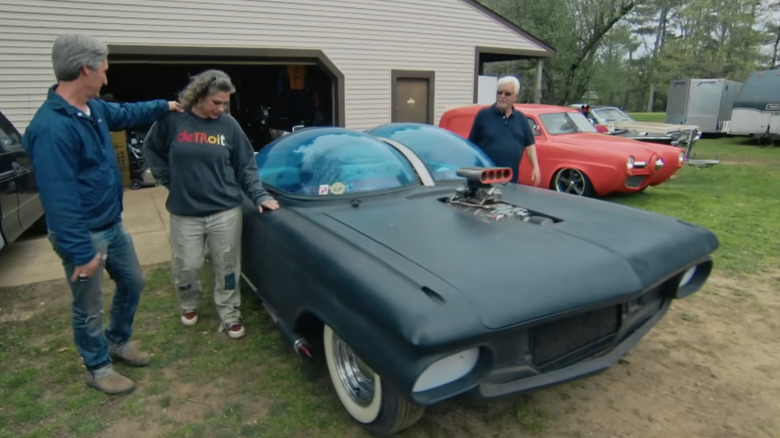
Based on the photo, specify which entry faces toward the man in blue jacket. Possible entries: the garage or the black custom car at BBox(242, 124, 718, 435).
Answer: the garage

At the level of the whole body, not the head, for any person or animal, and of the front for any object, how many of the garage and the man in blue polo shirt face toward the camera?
2

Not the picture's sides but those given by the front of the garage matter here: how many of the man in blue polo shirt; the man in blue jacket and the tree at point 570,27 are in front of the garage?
2

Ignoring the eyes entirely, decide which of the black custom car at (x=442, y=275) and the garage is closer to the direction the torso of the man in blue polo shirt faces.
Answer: the black custom car

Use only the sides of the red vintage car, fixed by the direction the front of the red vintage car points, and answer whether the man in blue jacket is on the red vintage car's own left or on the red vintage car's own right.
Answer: on the red vintage car's own right

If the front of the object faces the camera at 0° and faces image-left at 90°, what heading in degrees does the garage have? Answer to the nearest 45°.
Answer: approximately 0°

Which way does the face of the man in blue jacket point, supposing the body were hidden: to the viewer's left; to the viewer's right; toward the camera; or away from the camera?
to the viewer's right

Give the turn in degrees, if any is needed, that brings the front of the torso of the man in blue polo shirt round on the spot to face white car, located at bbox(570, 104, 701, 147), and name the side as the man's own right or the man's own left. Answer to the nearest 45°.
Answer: approximately 135° to the man's own left
